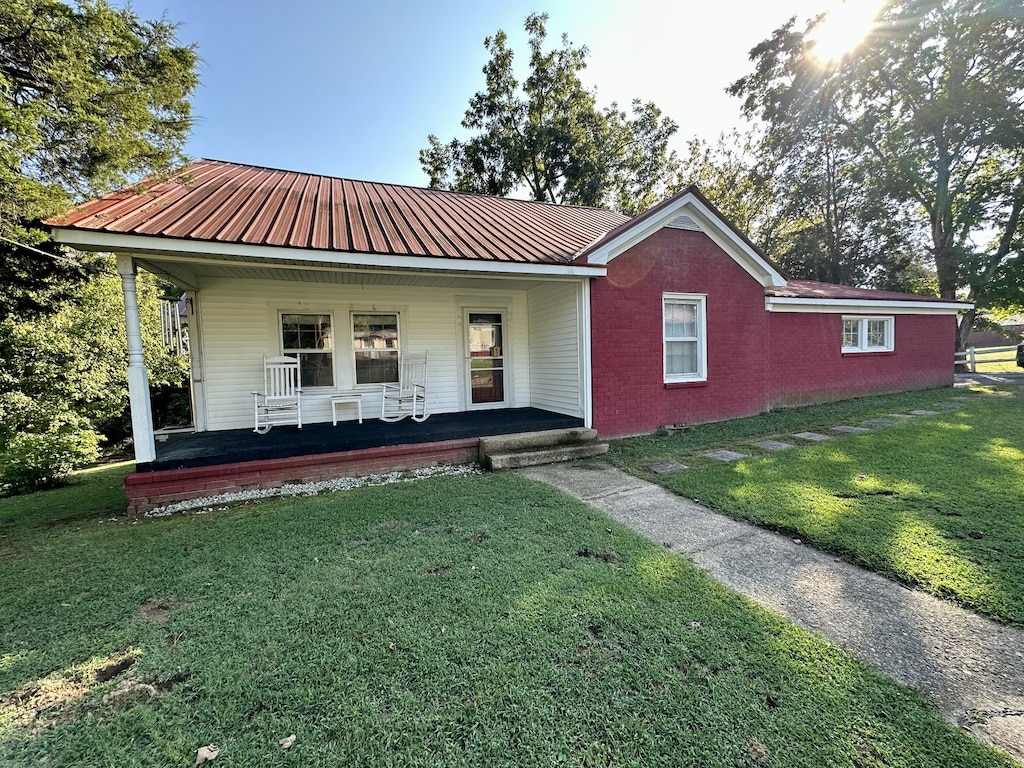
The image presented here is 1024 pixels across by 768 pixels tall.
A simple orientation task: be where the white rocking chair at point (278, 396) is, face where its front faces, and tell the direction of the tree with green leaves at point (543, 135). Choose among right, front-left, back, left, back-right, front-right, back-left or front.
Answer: back-left

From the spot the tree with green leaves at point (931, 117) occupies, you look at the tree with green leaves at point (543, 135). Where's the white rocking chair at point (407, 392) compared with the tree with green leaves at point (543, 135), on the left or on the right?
left

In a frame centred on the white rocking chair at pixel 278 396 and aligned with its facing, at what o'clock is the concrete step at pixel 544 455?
The concrete step is roughly at 10 o'clock from the white rocking chair.

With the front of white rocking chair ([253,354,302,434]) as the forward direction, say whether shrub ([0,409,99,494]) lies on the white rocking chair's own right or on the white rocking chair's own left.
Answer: on the white rocking chair's own right

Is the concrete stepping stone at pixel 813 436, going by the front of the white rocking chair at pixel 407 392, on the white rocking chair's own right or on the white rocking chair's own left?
on the white rocking chair's own left

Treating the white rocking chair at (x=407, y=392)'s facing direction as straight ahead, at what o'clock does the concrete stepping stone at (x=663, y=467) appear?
The concrete stepping stone is roughly at 9 o'clock from the white rocking chair.

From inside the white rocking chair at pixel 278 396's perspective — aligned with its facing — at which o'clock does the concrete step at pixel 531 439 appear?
The concrete step is roughly at 10 o'clock from the white rocking chair.

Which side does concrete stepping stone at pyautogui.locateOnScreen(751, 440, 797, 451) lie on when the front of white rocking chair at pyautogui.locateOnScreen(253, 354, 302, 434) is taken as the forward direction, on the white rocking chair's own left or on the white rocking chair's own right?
on the white rocking chair's own left

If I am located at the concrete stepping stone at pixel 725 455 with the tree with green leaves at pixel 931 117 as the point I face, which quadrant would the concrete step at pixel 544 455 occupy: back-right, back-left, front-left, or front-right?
back-left
